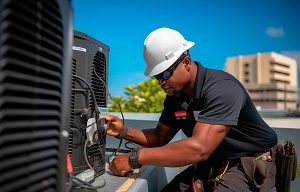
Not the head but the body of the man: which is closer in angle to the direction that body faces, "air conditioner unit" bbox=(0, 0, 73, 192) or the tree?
the air conditioner unit

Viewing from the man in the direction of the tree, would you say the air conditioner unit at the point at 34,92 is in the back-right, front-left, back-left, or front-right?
back-left

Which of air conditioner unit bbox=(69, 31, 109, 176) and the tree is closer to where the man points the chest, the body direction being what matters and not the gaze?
the air conditioner unit

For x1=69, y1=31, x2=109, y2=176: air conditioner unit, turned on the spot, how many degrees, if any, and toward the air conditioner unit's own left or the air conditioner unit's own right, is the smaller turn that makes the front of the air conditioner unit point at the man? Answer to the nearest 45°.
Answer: approximately 45° to the air conditioner unit's own left

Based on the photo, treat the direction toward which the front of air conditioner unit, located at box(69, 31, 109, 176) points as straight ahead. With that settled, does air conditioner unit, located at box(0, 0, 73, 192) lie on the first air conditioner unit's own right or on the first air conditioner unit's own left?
on the first air conditioner unit's own right

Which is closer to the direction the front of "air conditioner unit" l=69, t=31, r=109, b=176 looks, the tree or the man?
the man

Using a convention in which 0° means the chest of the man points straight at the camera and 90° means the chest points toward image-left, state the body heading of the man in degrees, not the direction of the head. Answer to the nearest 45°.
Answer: approximately 45°

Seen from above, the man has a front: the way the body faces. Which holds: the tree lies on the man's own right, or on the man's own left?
on the man's own right
